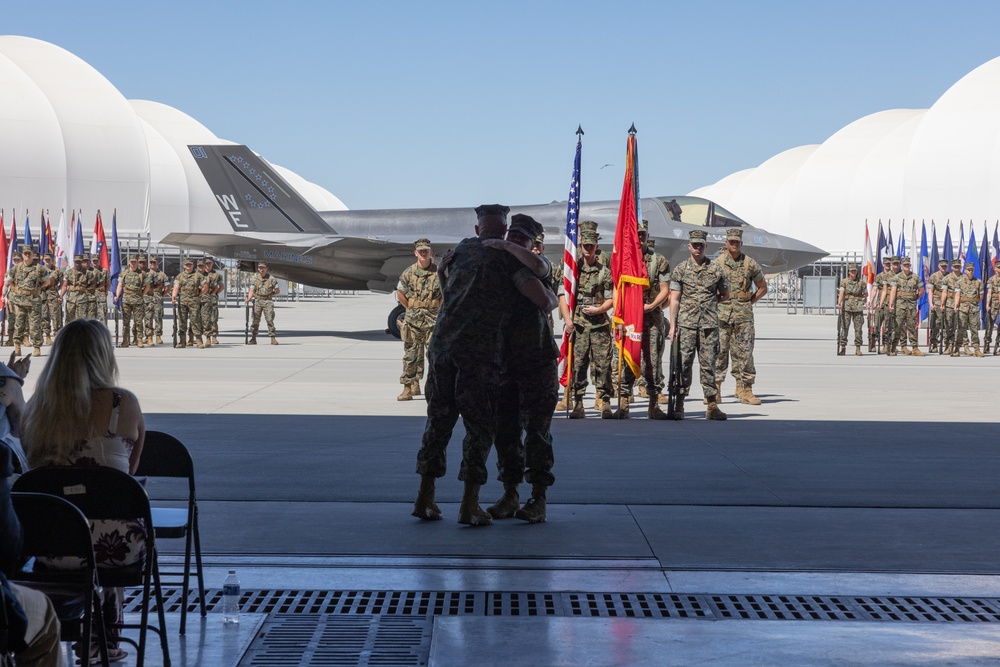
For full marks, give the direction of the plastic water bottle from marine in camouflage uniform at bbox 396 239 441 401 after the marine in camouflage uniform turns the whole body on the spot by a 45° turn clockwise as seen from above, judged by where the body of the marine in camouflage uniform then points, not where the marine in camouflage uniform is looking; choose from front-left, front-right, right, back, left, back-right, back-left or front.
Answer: front-left

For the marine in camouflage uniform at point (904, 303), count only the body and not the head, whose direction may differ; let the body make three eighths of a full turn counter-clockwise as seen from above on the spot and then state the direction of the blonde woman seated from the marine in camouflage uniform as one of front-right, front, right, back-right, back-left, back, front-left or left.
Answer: back-right

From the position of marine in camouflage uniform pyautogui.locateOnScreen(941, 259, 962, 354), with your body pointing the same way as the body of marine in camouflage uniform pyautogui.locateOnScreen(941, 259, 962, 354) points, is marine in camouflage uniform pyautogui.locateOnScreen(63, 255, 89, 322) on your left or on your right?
on your right

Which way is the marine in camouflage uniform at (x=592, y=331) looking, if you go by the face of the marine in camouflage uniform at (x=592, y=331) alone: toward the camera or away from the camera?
toward the camera

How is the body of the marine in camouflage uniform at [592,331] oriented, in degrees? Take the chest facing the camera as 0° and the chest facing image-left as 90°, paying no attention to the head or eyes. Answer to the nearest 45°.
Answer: approximately 0°

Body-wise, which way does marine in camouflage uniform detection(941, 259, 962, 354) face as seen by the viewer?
toward the camera

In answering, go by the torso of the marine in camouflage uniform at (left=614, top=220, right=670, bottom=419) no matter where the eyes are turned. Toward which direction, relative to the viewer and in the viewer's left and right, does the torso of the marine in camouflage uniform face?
facing the viewer

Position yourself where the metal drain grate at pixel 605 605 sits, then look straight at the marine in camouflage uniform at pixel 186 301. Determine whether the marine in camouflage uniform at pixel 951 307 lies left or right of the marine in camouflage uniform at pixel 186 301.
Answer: right

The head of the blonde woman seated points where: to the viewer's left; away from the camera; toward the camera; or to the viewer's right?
away from the camera

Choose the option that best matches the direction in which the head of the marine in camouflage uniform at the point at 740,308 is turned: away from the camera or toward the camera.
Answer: toward the camera

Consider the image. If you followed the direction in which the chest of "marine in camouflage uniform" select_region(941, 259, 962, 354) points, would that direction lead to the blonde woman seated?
yes

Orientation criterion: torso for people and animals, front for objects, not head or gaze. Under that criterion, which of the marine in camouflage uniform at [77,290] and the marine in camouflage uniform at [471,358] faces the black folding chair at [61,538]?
the marine in camouflage uniform at [77,290]

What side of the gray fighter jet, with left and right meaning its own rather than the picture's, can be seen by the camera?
right

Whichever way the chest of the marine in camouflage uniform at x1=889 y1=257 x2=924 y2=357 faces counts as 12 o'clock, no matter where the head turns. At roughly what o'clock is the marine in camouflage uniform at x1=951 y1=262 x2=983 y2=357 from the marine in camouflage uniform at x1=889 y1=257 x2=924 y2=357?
the marine in camouflage uniform at x1=951 y1=262 x2=983 y2=357 is roughly at 8 o'clock from the marine in camouflage uniform at x1=889 y1=257 x2=924 y2=357.

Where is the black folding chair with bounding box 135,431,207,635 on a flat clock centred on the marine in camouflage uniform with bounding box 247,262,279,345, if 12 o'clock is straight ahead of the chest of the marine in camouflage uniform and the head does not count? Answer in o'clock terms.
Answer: The black folding chair is roughly at 12 o'clock from the marine in camouflage uniform.
